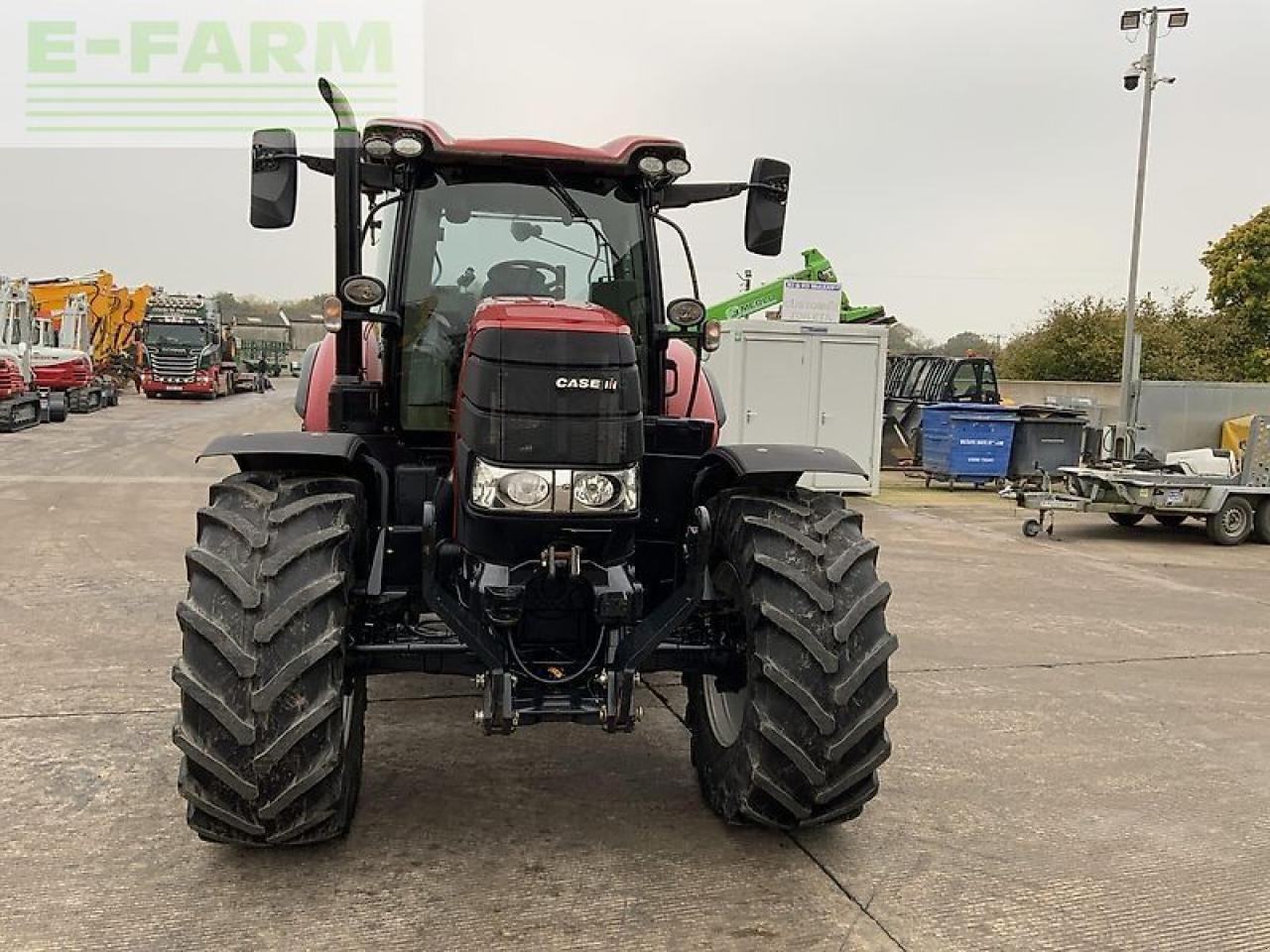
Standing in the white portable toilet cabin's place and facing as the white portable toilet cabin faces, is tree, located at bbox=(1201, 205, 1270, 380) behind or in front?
behind

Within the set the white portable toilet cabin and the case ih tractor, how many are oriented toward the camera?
2

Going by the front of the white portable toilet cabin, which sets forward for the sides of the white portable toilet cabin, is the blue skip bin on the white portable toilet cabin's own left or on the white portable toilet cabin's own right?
on the white portable toilet cabin's own left

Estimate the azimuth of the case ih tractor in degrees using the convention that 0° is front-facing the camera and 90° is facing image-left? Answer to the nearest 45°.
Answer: approximately 0°

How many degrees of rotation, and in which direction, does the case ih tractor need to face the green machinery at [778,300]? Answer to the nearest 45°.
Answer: approximately 180°

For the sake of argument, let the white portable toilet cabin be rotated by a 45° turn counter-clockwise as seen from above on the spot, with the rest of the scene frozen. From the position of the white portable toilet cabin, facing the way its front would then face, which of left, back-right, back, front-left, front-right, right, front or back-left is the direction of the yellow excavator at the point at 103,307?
back

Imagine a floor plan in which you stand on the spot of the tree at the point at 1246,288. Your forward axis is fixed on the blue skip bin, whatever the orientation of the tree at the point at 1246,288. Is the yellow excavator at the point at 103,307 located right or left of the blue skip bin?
right

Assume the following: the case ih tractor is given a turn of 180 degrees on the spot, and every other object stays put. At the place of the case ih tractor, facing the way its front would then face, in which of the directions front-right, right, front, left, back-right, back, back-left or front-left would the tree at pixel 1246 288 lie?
front-right

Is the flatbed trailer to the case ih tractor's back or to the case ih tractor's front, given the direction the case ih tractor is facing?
to the back
